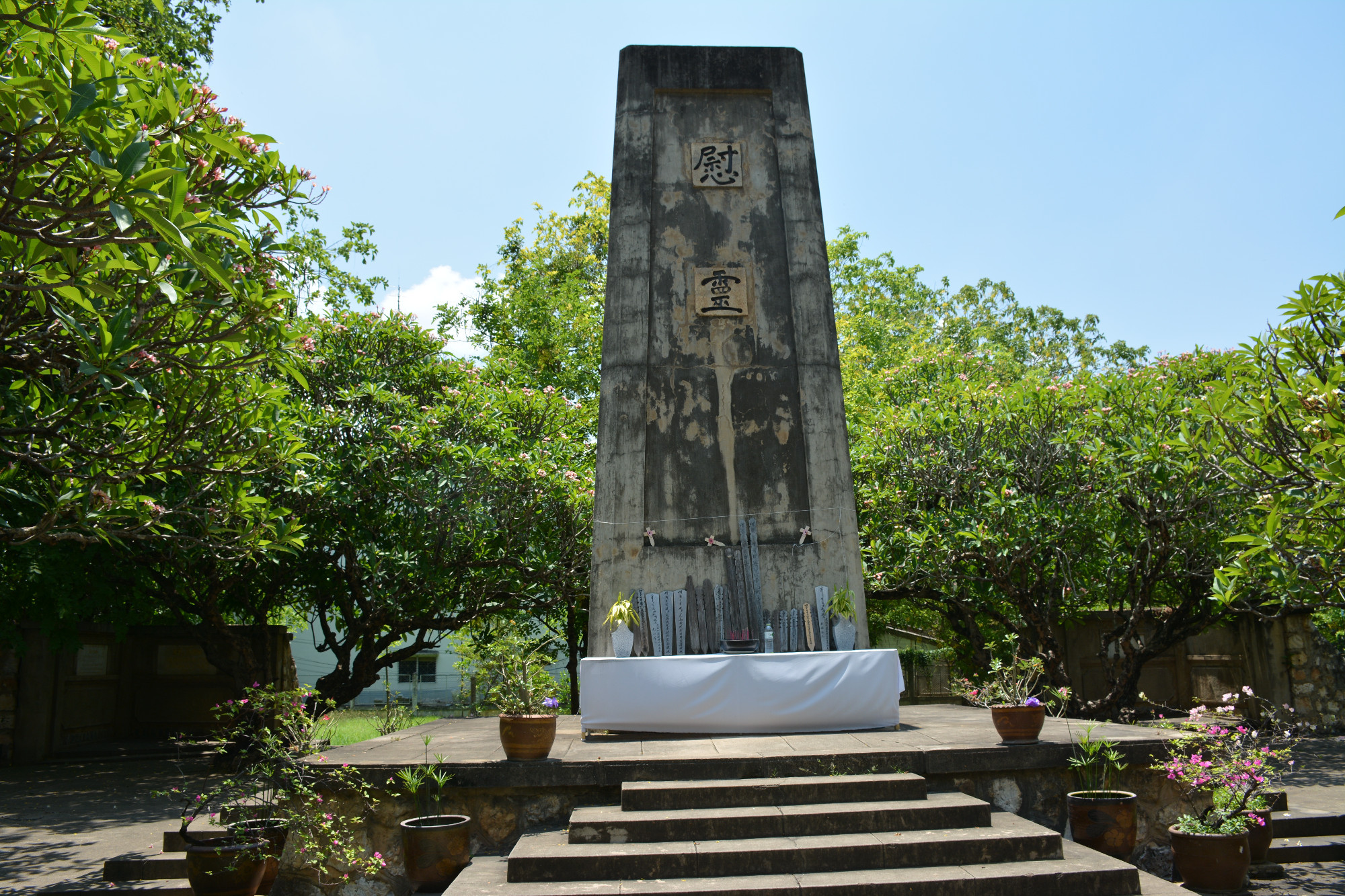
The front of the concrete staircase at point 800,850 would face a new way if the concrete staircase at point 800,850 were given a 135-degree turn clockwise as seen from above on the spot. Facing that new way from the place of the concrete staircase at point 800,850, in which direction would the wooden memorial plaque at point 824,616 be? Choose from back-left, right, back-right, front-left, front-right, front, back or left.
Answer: front-right

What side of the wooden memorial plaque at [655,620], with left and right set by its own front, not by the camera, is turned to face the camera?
front

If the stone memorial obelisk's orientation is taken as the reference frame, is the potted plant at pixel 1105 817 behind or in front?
in front

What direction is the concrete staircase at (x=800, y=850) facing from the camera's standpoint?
toward the camera

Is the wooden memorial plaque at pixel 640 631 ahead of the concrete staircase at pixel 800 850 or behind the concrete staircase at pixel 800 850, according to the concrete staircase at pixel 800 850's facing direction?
behind

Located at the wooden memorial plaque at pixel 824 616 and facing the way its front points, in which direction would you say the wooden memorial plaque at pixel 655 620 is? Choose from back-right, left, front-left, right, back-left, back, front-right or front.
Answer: right

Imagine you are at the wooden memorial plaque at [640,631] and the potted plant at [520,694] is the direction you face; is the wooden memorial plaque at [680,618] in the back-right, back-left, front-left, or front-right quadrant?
back-left

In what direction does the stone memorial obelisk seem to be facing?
toward the camera

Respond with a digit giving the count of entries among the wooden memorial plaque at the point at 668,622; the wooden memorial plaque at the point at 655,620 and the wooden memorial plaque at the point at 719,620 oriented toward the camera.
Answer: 3

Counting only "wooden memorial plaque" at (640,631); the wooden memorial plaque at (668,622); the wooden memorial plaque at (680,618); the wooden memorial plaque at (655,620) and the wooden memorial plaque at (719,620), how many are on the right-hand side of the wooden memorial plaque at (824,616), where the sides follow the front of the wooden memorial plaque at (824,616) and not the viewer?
5

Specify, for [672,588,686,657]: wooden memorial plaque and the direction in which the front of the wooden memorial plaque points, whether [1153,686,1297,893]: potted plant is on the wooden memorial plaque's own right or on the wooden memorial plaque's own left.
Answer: on the wooden memorial plaque's own left
